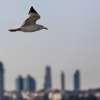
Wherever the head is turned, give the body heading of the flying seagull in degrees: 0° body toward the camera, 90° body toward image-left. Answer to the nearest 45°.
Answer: approximately 270°
